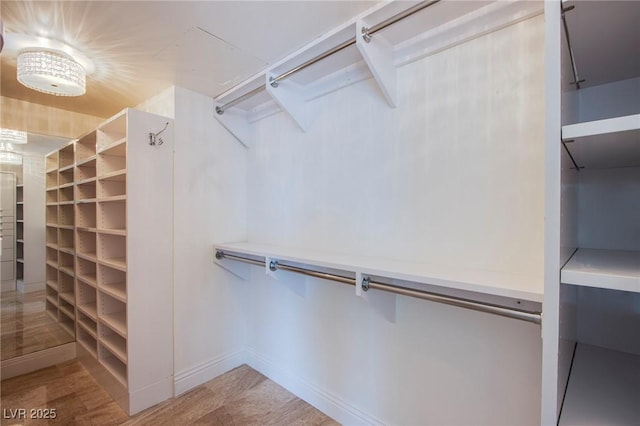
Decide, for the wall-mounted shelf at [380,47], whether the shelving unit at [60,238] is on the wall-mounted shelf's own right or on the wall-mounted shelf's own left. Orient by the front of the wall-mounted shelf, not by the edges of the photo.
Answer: on the wall-mounted shelf's own right

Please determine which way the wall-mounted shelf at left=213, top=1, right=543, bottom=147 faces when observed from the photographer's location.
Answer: facing the viewer and to the left of the viewer

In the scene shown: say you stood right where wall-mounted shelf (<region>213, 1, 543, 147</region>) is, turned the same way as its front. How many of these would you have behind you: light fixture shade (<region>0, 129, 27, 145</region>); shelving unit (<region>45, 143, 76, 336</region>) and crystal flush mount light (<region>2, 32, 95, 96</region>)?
0

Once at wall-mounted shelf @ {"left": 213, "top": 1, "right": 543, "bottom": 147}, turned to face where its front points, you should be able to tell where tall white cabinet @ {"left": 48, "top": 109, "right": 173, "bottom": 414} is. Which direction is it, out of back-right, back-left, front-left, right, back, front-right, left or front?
front-right

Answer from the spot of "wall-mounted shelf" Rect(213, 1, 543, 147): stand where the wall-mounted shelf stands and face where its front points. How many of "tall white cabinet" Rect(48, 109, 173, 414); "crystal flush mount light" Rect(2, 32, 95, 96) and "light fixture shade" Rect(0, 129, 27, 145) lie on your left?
0
